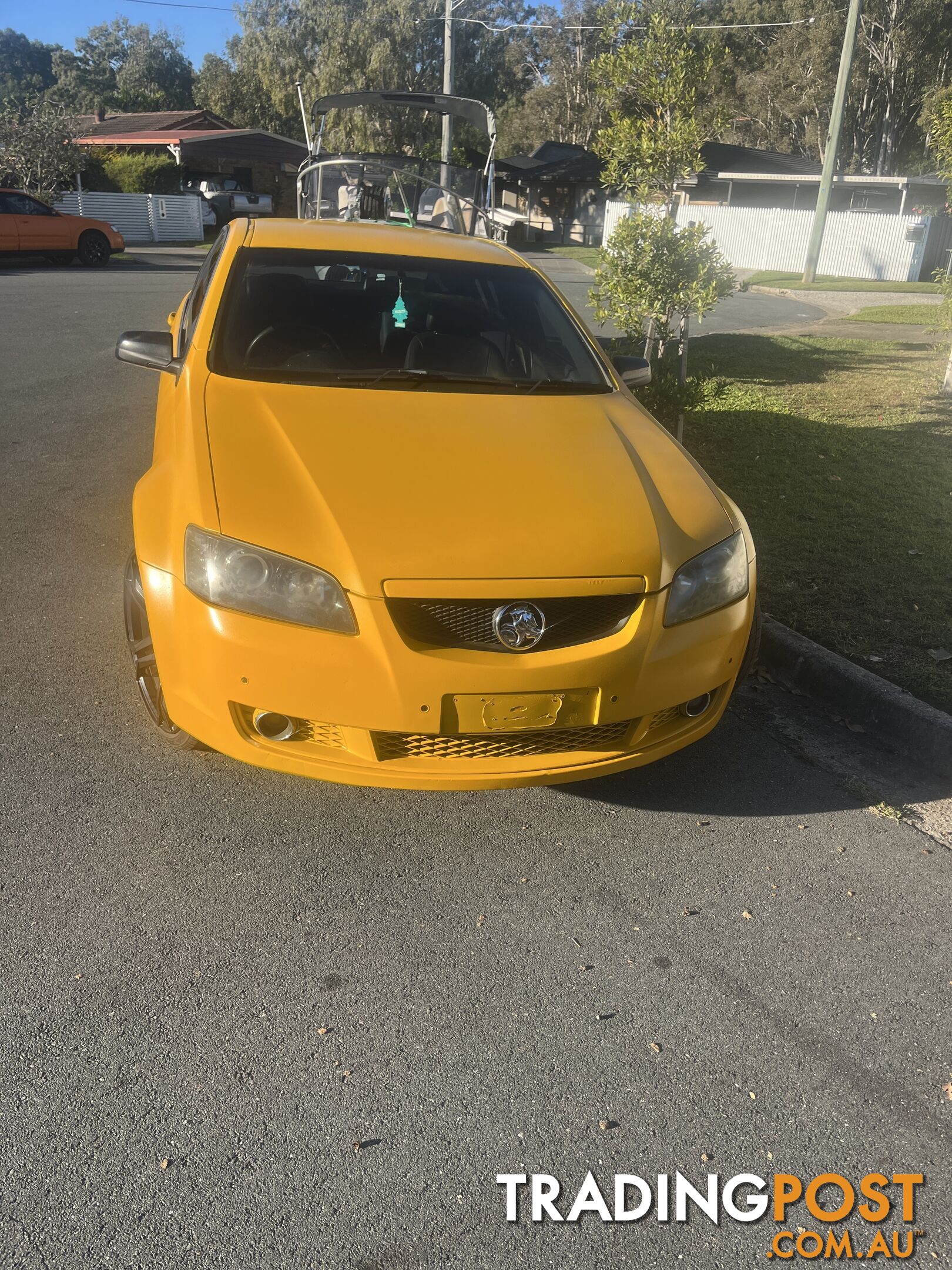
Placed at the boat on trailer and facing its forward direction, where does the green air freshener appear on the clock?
The green air freshener is roughly at 12 o'clock from the boat on trailer.

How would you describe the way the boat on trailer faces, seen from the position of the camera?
facing the viewer

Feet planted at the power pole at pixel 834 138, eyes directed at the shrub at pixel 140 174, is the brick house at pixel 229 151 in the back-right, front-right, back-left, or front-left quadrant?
front-right

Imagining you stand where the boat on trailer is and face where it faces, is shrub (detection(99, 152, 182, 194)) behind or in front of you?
behind

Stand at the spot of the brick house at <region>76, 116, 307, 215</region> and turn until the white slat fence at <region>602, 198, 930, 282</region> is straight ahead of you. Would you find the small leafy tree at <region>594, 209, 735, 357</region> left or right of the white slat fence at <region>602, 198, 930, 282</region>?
right

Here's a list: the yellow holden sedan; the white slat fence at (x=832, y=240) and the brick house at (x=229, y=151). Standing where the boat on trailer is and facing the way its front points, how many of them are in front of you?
1

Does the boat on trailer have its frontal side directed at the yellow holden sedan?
yes

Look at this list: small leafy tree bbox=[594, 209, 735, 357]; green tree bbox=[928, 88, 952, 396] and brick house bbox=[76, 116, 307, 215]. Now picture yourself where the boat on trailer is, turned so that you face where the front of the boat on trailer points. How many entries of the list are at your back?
1

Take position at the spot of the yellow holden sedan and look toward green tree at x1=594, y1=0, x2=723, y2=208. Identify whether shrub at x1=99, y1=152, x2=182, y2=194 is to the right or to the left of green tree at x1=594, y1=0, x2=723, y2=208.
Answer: left

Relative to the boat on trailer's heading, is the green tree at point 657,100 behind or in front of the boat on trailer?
in front

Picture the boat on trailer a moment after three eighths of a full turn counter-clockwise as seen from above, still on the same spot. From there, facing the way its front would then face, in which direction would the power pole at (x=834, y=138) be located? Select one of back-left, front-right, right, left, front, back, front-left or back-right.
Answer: front
